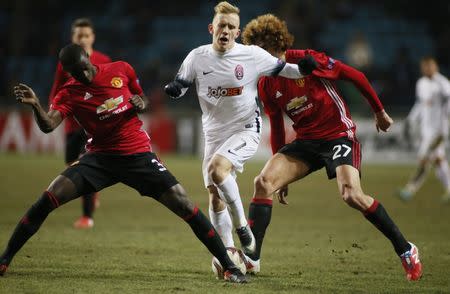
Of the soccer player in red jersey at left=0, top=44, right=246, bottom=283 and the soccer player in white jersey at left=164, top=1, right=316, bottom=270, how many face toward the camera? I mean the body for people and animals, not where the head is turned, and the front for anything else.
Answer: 2

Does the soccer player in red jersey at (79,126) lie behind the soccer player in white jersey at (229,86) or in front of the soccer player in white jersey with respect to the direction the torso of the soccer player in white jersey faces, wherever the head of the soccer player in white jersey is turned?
behind

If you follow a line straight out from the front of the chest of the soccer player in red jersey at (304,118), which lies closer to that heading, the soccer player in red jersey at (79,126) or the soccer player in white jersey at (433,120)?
the soccer player in red jersey

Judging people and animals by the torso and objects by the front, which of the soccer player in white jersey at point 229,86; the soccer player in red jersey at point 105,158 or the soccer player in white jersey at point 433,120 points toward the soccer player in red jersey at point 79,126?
the soccer player in white jersey at point 433,120

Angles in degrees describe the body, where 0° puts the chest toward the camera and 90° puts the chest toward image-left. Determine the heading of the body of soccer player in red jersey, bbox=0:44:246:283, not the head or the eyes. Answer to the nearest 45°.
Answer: approximately 0°

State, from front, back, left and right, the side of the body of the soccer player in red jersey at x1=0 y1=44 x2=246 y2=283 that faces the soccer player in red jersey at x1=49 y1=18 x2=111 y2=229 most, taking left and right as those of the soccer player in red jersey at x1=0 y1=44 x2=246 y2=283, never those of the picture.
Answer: back

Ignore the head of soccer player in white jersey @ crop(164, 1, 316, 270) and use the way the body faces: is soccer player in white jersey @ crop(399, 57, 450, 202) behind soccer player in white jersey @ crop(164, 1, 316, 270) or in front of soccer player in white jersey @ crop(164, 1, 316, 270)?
behind

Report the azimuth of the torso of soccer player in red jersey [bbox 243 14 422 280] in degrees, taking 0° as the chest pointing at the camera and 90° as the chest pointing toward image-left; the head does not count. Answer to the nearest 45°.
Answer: approximately 45°
